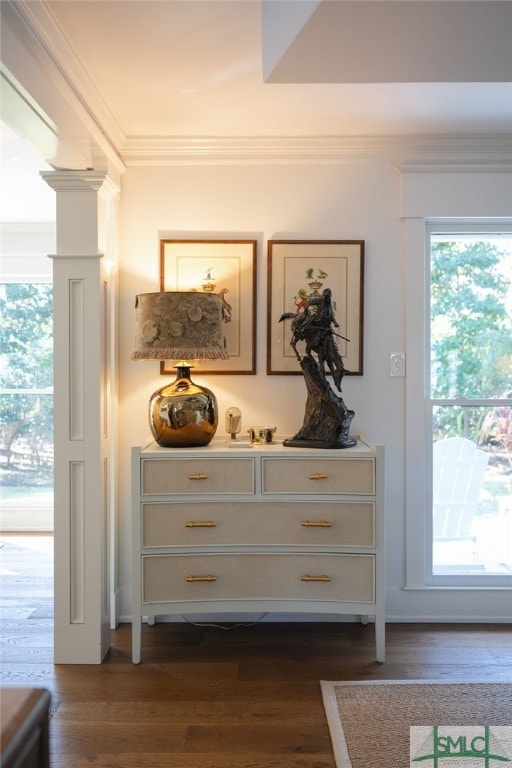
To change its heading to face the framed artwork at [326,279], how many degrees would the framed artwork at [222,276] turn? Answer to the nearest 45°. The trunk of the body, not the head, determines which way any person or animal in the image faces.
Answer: approximately 90° to its left

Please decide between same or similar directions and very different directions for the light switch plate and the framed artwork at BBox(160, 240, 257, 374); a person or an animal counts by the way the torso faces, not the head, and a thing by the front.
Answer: same or similar directions

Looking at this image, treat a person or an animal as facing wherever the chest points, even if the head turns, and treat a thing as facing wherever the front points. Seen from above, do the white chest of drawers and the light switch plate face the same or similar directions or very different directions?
same or similar directions

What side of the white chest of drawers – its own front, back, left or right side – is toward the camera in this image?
front

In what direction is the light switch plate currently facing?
toward the camera

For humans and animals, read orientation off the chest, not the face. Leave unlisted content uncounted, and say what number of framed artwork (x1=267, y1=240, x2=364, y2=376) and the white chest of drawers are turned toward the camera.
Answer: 2

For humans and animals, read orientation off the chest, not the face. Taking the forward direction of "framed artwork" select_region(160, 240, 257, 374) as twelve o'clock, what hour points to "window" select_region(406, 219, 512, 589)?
The window is roughly at 9 o'clock from the framed artwork.

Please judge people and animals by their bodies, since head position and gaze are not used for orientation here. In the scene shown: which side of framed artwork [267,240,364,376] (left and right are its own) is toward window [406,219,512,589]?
left

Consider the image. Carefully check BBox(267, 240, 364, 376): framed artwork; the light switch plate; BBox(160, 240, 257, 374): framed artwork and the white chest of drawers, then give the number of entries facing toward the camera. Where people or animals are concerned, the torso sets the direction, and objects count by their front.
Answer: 4

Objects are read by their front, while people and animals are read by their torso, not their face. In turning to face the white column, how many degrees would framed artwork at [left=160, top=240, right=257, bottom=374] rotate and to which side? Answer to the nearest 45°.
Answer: approximately 45° to its right

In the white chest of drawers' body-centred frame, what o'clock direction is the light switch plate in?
The light switch plate is roughly at 8 o'clock from the white chest of drawers.

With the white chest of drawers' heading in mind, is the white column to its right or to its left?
on its right

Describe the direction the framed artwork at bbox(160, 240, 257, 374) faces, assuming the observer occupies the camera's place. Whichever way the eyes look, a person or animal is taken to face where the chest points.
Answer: facing the viewer

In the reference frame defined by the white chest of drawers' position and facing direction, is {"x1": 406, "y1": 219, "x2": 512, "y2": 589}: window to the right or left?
on its left

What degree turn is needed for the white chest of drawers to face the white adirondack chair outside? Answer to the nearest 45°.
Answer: approximately 135° to its left

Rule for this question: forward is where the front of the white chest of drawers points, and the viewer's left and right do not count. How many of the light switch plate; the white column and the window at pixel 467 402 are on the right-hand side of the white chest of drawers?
1

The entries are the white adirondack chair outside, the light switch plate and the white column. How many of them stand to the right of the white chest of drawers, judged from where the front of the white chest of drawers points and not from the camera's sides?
1
